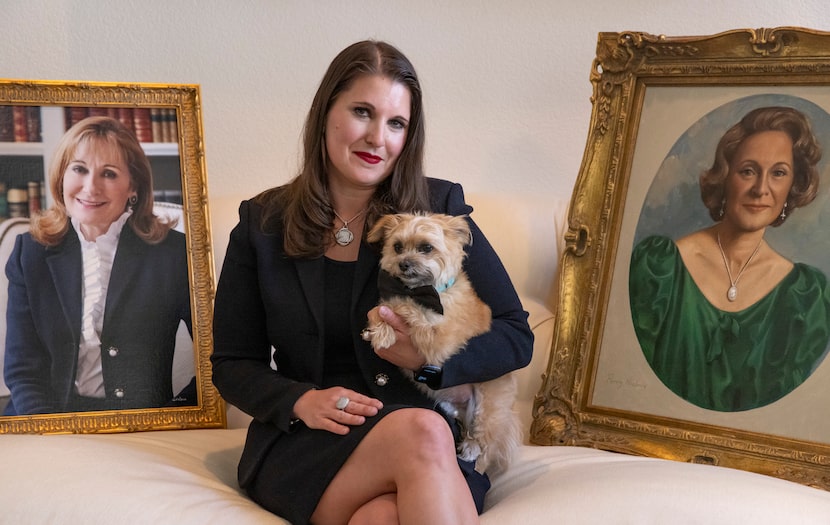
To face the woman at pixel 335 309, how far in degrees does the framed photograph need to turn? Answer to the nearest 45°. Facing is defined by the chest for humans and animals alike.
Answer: approximately 45° to its left

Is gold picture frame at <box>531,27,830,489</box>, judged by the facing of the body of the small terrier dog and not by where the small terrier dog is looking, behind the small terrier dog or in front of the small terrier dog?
behind

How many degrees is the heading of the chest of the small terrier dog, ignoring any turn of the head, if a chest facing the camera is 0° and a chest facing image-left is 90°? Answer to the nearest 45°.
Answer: approximately 45°

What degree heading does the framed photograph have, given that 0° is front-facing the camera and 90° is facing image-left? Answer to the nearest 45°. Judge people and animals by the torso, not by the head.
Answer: approximately 0°
